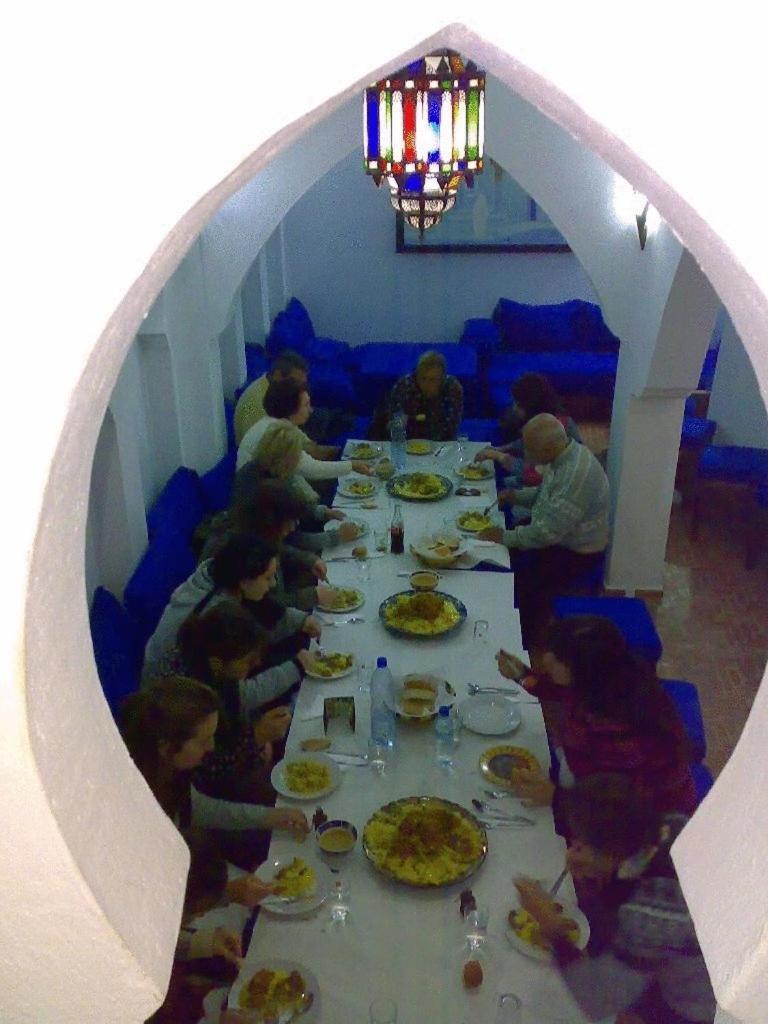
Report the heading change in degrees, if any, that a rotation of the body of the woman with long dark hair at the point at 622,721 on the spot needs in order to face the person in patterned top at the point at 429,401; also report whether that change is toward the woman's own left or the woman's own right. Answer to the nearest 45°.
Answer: approximately 45° to the woman's own right

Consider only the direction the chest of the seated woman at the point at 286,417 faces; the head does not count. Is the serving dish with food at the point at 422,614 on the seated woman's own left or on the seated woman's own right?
on the seated woman's own right

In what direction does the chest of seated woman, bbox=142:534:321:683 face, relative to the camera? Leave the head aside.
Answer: to the viewer's right

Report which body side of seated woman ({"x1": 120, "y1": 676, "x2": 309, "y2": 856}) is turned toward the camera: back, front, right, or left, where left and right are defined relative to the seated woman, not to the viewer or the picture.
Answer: right

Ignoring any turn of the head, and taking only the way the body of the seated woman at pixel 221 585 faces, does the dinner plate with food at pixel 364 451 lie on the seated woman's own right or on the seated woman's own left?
on the seated woman's own left

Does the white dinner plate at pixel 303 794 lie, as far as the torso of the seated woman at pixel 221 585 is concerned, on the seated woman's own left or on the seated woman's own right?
on the seated woman's own right

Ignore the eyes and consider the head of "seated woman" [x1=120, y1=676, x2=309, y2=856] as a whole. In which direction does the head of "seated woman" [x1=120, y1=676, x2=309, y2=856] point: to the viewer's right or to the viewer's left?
to the viewer's right

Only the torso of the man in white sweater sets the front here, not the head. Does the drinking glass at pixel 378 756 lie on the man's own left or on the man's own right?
on the man's own left

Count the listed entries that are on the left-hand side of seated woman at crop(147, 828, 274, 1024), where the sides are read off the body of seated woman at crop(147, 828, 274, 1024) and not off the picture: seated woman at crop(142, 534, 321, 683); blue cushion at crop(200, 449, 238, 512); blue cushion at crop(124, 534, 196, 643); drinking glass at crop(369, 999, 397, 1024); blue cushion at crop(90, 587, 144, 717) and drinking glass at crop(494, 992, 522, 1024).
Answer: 4

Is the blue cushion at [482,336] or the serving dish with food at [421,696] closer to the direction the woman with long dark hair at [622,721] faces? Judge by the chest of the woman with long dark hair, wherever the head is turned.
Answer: the serving dish with food

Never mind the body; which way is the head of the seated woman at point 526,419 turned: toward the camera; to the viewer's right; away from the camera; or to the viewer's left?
to the viewer's left

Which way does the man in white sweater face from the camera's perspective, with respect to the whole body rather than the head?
to the viewer's left

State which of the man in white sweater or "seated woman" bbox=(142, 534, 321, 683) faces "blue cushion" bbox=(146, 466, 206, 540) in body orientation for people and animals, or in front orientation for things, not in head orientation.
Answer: the man in white sweater
